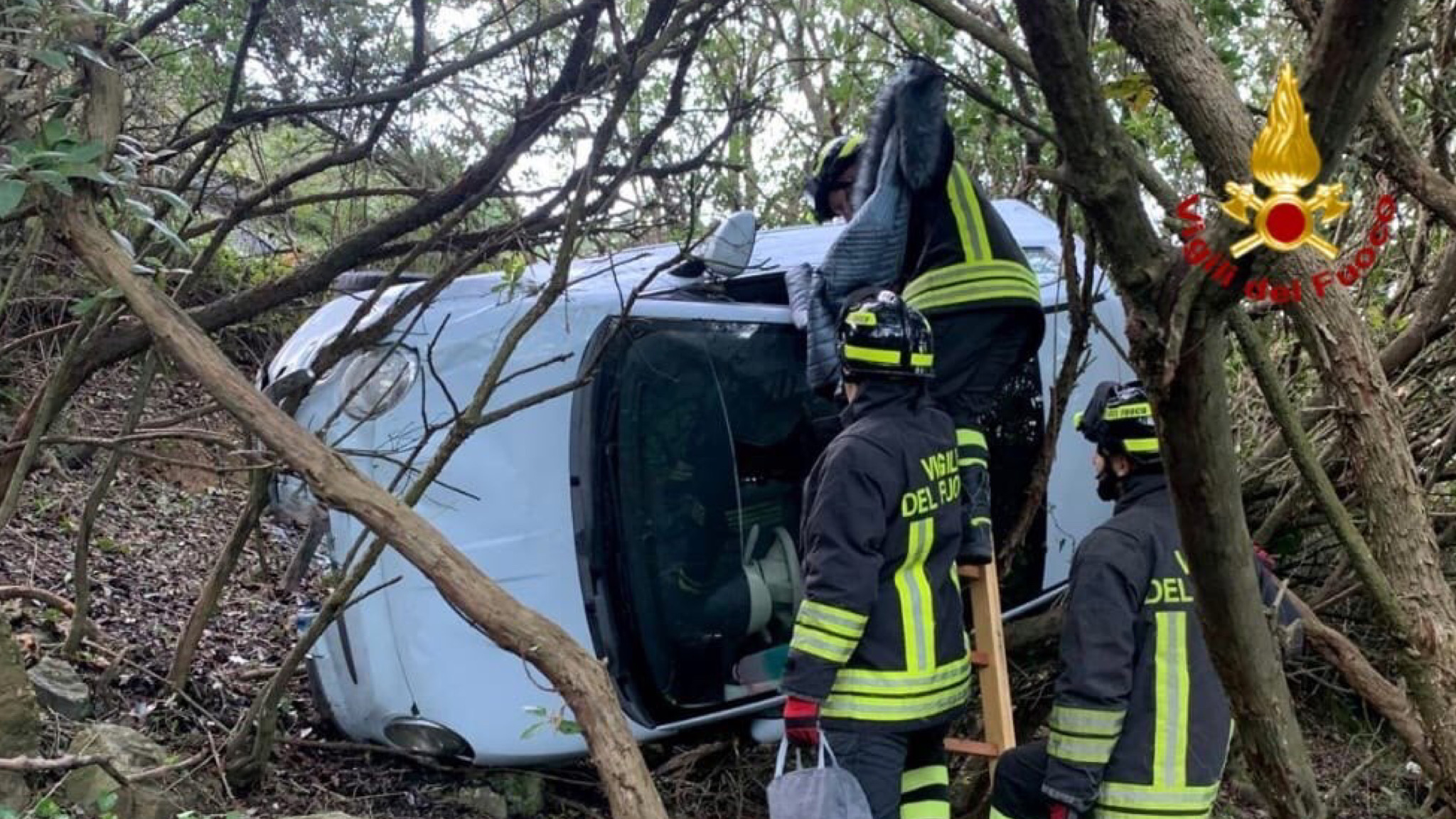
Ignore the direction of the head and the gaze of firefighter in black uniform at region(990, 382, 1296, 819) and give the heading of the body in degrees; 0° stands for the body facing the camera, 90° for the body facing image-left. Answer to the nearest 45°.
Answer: approximately 135°

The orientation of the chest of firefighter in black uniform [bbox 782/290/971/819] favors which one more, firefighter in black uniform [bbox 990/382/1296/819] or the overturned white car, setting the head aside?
the overturned white car

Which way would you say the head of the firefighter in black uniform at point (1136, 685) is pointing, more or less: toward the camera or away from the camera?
away from the camera

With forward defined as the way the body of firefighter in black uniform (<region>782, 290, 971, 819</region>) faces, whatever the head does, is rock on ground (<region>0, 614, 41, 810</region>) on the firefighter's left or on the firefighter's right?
on the firefighter's left

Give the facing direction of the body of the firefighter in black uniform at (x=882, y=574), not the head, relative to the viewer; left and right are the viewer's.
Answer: facing away from the viewer and to the left of the viewer

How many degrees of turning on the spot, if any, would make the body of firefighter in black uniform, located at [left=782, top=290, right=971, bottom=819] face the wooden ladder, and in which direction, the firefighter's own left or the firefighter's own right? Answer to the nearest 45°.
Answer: approximately 90° to the firefighter's own right
